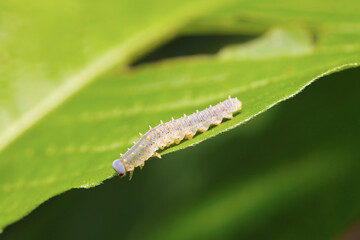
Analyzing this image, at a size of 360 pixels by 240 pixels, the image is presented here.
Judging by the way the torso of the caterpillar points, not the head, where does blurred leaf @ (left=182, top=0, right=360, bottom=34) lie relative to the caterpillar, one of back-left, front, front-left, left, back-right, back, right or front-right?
back-right

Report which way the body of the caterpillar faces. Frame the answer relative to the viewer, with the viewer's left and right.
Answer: facing to the left of the viewer
